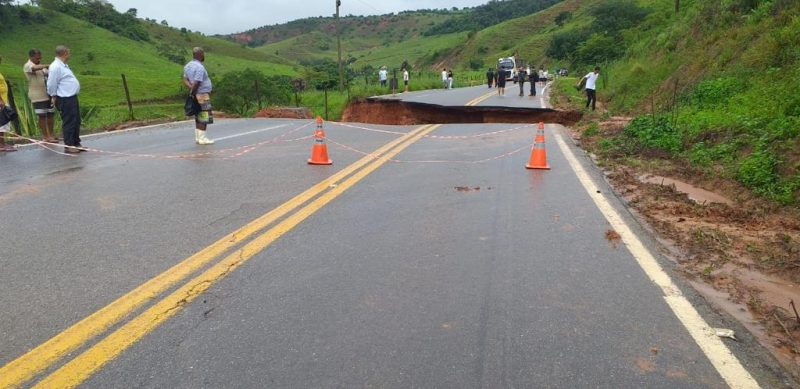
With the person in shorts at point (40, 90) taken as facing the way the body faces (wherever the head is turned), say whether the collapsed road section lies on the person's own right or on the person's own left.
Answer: on the person's own left

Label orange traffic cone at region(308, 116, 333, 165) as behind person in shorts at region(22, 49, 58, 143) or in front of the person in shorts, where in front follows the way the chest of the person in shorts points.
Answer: in front

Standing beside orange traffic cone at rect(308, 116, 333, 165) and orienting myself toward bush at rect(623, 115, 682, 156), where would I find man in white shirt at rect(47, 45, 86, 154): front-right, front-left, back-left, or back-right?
back-left

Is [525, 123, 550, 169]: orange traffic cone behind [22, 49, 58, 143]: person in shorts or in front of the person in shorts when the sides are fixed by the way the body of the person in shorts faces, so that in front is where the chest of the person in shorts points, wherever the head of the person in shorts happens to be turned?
in front

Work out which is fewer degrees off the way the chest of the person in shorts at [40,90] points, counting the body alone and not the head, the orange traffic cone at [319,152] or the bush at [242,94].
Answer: the orange traffic cone

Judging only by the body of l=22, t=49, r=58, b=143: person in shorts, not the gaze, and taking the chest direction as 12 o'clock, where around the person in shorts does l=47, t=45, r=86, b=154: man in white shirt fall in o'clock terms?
The man in white shirt is roughly at 1 o'clock from the person in shorts.

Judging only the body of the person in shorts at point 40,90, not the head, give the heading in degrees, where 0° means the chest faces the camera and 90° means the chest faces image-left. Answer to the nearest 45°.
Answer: approximately 315°

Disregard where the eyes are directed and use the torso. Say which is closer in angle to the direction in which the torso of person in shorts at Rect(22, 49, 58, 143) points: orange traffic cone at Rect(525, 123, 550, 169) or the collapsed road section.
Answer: the orange traffic cone
